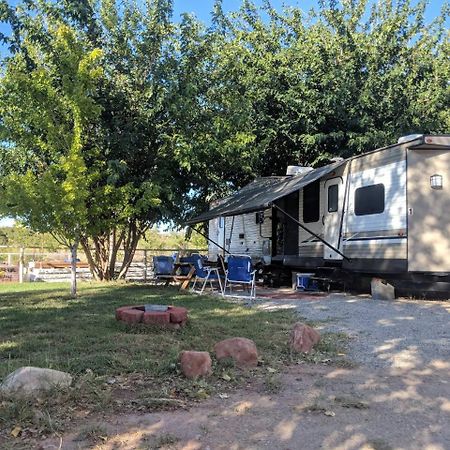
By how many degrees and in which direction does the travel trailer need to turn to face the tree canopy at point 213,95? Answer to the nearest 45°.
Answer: approximately 180°

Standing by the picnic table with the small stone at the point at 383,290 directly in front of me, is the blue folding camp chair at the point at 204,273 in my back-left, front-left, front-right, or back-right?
front-right

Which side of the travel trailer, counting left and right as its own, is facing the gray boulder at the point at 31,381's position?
right

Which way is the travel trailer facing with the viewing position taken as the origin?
facing the viewer and to the right of the viewer

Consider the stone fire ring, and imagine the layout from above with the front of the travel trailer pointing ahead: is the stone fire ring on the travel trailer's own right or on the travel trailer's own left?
on the travel trailer's own right

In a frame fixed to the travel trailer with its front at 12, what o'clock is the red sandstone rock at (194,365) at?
The red sandstone rock is roughly at 2 o'clock from the travel trailer.

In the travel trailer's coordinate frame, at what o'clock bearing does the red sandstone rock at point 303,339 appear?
The red sandstone rock is roughly at 2 o'clock from the travel trailer.

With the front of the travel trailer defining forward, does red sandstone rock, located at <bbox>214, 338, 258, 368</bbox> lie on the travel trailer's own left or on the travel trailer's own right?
on the travel trailer's own right

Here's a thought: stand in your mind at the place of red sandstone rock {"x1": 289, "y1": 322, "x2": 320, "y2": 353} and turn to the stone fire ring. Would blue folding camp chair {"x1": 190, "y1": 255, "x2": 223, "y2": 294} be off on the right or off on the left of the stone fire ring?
right
